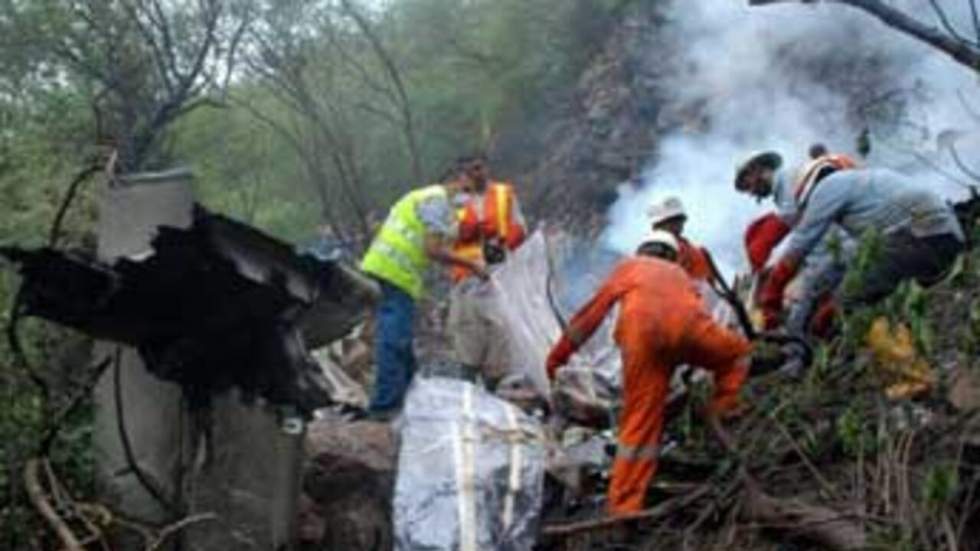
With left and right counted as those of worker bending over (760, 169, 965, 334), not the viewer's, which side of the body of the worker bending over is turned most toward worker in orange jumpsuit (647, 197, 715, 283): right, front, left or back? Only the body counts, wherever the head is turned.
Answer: front

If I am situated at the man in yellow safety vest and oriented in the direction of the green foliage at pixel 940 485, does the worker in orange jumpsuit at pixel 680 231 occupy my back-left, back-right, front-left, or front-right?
front-left

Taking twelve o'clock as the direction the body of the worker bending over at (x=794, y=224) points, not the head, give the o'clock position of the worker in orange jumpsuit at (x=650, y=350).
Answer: The worker in orange jumpsuit is roughly at 10 o'clock from the worker bending over.

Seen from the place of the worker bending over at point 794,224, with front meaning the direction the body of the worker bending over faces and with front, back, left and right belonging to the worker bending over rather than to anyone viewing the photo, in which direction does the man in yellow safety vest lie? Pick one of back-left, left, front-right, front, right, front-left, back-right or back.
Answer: front

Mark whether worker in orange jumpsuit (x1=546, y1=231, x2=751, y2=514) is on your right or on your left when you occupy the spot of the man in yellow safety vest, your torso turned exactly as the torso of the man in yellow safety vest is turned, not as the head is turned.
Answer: on your right

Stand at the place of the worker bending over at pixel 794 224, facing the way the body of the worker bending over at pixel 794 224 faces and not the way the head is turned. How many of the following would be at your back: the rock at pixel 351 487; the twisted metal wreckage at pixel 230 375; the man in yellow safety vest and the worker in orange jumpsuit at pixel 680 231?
0

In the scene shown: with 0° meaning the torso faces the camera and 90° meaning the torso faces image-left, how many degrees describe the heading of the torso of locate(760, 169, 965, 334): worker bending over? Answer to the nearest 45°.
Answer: approximately 90°

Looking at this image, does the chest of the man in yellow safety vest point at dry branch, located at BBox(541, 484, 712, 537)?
no

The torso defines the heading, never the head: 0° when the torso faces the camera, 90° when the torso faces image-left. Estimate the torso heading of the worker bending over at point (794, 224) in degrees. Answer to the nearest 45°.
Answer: approximately 90°

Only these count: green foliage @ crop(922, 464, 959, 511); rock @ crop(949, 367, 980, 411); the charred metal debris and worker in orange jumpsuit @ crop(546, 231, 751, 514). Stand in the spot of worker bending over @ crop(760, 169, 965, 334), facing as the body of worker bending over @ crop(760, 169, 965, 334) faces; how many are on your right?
0

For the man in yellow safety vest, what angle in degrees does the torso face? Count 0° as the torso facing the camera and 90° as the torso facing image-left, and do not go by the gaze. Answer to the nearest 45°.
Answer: approximately 270°

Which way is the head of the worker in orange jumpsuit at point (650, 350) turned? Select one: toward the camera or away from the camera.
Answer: away from the camera

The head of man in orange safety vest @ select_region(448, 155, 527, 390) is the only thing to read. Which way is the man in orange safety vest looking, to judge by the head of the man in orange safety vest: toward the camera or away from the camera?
toward the camera

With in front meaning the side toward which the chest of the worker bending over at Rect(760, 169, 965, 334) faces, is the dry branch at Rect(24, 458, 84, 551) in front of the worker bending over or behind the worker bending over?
in front

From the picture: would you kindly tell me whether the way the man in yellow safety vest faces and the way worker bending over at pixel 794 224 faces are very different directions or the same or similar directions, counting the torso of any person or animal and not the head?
very different directions
